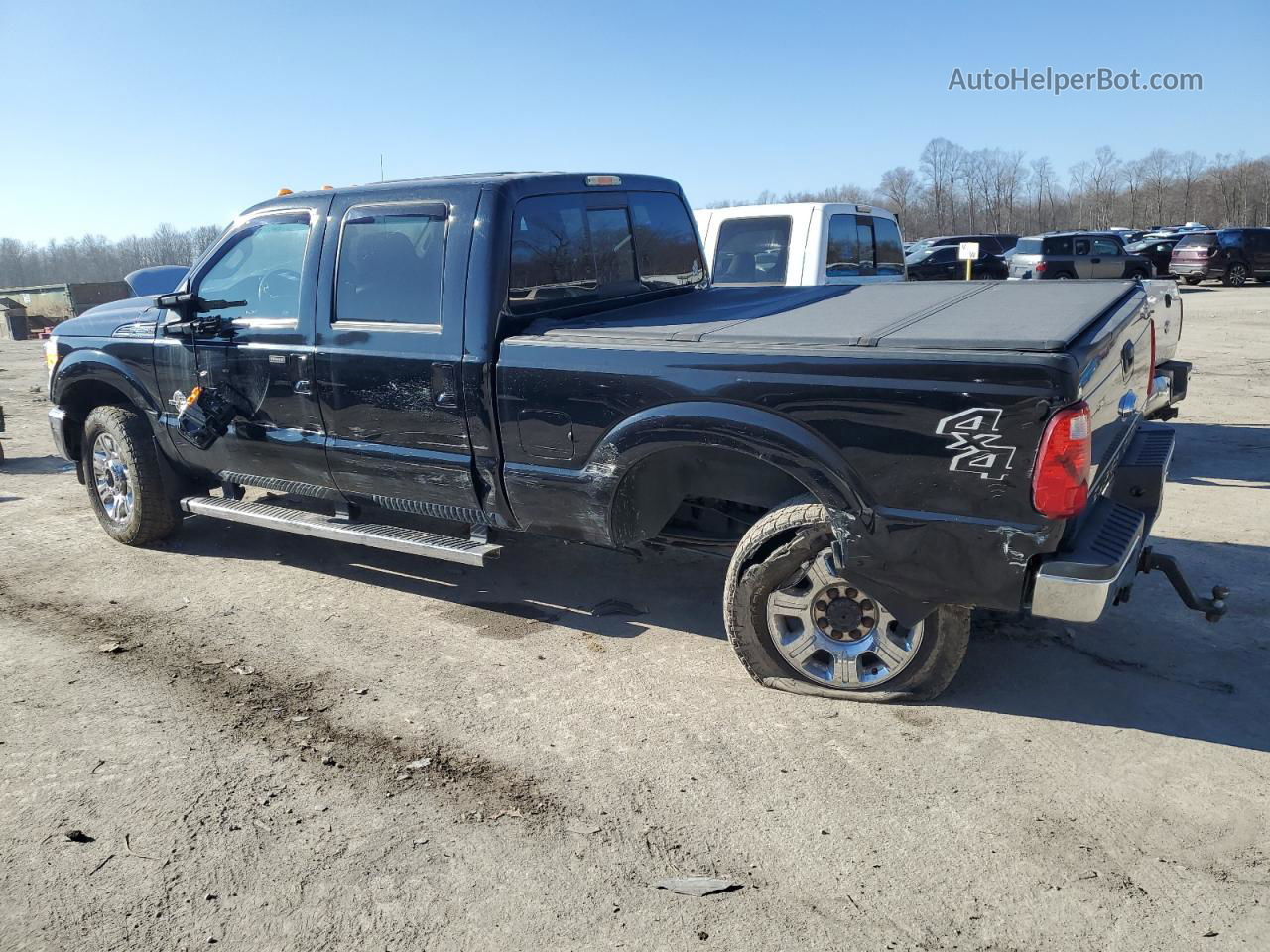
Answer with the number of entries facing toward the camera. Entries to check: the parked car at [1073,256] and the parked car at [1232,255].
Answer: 0

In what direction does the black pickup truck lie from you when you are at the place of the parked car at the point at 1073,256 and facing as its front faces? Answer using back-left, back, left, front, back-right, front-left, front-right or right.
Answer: back-right

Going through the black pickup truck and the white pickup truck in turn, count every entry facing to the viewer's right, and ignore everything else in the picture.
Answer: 0

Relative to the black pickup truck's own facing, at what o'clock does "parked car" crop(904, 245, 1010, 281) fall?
The parked car is roughly at 2 o'clock from the black pickup truck.

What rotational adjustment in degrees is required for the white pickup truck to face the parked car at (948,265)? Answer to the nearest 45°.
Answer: approximately 45° to its right

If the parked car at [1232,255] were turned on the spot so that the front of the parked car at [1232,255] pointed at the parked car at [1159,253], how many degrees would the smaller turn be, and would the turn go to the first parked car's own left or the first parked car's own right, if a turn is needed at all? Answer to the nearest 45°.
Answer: approximately 90° to the first parked car's own left

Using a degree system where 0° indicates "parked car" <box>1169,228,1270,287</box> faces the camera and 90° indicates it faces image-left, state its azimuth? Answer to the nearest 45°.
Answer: approximately 225°

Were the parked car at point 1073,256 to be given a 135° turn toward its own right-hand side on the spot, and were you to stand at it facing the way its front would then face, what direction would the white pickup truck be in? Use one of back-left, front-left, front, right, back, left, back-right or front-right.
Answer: front

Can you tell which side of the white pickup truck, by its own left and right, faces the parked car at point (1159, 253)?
right

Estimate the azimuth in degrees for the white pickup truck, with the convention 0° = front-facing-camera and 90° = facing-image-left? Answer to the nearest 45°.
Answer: approximately 135°

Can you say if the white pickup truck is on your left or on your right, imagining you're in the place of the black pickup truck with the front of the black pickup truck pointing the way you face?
on your right

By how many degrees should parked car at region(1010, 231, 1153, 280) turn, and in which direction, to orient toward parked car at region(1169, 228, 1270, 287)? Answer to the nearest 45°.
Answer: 0° — it already faces it

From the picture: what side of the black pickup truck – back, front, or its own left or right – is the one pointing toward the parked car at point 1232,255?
right

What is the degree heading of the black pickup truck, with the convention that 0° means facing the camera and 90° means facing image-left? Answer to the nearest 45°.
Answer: approximately 135°
